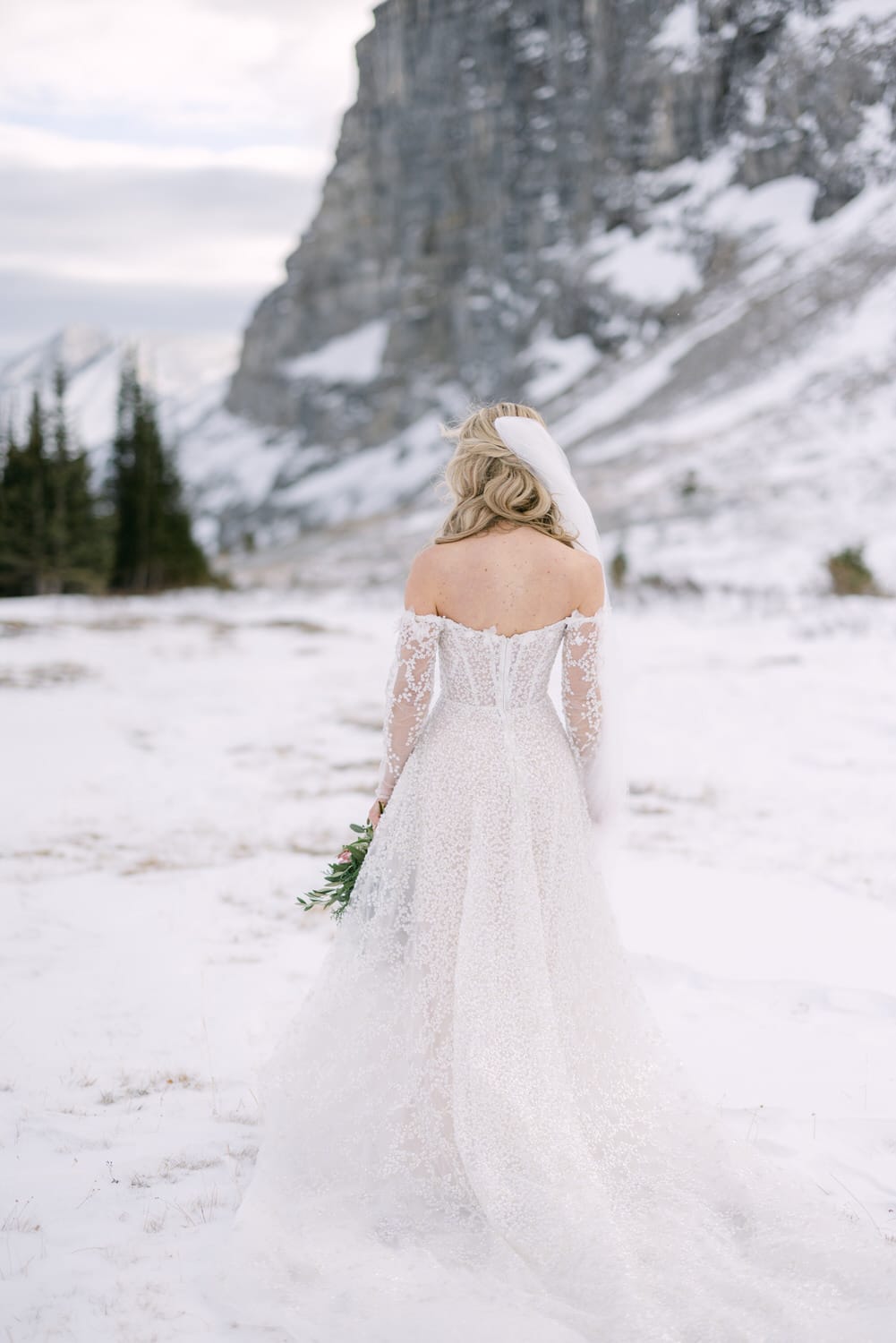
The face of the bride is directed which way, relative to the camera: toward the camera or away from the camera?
away from the camera

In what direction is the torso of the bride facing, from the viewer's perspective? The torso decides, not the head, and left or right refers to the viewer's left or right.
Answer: facing away from the viewer

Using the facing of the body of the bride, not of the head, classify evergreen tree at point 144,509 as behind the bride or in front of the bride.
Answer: in front

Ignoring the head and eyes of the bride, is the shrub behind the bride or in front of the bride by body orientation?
in front

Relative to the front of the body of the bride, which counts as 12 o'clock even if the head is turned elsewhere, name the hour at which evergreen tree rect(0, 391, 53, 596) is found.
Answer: The evergreen tree is roughly at 11 o'clock from the bride.

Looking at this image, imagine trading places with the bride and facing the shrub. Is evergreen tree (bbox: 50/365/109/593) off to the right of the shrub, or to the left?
left

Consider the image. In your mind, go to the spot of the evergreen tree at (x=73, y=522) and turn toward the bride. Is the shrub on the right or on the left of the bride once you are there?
left

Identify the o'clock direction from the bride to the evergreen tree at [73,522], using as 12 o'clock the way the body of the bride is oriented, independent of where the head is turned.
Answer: The evergreen tree is roughly at 11 o'clock from the bride.
